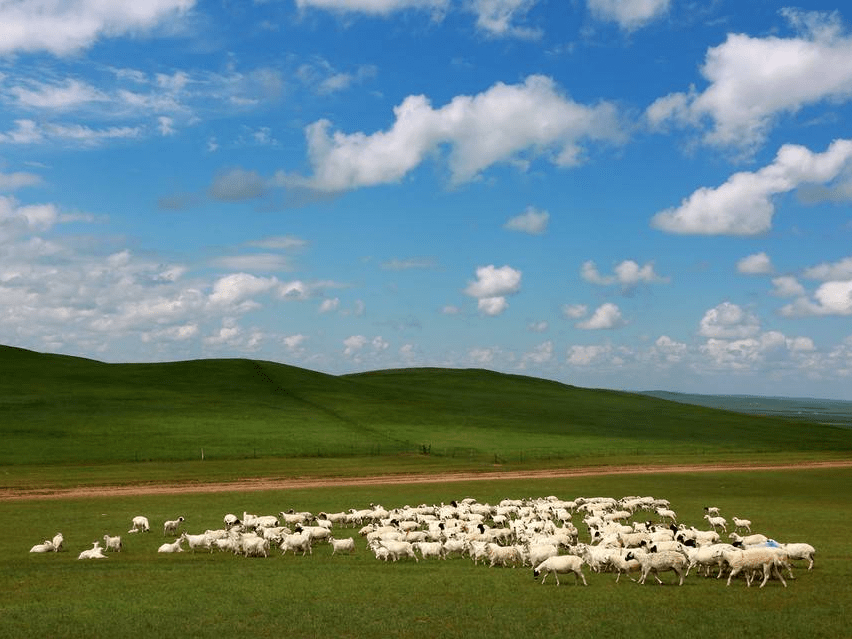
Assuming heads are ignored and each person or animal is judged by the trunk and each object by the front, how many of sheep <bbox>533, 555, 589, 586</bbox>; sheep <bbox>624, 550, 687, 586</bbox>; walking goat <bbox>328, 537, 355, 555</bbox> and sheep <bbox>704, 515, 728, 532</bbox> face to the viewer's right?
0

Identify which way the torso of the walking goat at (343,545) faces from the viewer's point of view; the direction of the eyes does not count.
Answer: to the viewer's left

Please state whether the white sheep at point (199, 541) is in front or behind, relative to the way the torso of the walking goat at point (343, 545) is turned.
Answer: in front

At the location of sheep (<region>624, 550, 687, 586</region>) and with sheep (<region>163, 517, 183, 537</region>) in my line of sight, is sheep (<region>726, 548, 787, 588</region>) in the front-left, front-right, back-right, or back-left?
back-right

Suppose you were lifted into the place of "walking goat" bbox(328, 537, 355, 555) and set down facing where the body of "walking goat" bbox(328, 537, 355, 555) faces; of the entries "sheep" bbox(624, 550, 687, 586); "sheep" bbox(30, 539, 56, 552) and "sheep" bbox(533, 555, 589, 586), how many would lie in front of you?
1

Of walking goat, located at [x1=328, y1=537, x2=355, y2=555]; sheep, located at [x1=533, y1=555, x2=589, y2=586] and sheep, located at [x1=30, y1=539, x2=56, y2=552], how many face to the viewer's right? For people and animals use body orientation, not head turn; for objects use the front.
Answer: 1

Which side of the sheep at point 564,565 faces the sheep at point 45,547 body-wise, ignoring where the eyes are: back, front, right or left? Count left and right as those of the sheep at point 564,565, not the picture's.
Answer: front

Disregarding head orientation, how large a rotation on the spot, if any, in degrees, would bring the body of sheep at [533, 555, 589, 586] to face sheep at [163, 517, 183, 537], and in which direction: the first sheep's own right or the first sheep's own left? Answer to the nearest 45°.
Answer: approximately 45° to the first sheep's own right

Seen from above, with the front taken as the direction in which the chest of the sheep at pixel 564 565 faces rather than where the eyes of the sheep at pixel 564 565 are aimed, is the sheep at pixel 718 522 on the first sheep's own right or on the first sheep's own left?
on the first sheep's own right

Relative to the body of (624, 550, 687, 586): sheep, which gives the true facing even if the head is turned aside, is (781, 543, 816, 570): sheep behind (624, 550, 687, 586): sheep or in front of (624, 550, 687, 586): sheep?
behind

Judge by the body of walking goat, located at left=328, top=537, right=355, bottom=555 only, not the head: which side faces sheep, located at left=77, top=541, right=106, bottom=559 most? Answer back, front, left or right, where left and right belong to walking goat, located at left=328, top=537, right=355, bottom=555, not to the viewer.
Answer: front

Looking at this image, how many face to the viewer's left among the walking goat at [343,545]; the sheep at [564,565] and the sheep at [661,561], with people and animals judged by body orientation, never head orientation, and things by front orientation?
3

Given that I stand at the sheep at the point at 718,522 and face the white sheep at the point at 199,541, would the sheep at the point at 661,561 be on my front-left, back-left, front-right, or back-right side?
front-left

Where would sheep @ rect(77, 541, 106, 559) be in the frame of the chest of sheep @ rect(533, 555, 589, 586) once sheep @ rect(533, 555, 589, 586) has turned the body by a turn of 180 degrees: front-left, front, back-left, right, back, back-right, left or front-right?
back

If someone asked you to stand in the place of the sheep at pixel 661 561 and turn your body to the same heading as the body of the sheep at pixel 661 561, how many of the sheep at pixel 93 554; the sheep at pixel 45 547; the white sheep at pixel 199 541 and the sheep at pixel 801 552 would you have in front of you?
3

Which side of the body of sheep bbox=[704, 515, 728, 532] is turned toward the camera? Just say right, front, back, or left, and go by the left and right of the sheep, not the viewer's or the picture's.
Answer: left

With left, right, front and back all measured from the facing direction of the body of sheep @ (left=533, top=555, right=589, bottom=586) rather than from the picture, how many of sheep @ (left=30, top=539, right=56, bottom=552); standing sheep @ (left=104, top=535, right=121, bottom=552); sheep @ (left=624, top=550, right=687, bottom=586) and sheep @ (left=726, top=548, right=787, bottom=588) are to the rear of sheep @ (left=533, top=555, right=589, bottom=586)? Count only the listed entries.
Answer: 2

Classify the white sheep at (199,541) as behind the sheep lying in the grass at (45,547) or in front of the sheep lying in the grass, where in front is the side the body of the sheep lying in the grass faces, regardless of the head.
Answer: in front

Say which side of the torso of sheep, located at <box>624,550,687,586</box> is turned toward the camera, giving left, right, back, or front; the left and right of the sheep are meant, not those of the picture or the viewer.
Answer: left
